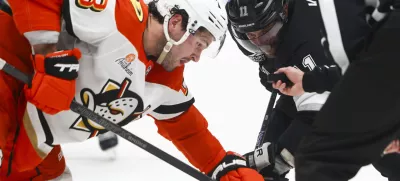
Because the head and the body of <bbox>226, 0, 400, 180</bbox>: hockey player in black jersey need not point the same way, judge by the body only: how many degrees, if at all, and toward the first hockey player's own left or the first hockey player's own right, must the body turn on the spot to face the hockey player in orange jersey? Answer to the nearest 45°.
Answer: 0° — they already face them

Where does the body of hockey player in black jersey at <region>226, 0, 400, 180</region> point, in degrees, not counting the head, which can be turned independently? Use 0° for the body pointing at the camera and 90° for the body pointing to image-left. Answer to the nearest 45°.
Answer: approximately 45°

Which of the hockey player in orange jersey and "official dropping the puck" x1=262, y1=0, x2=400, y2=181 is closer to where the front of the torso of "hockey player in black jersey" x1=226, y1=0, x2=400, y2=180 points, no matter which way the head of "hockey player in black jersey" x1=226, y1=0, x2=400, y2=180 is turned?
the hockey player in orange jersey

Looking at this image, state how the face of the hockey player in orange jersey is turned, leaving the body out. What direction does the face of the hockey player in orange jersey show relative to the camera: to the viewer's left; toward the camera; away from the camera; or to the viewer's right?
to the viewer's right

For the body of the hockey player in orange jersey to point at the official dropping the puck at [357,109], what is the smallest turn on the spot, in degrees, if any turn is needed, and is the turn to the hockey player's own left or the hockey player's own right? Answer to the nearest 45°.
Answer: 0° — they already face them

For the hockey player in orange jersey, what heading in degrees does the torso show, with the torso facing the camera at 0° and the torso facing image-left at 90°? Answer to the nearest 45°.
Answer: approximately 315°

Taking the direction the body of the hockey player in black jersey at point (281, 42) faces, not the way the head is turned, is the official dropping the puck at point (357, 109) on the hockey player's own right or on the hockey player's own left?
on the hockey player's own left
